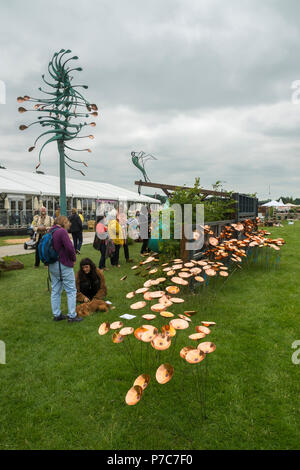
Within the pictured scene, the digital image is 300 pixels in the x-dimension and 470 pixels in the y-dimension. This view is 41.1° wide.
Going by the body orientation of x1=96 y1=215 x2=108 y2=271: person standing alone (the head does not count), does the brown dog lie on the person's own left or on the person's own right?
on the person's own right

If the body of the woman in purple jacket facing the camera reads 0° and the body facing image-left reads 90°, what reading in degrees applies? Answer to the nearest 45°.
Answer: approximately 270°

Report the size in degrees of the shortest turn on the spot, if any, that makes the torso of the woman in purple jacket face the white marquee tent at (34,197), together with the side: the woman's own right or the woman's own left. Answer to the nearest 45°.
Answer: approximately 90° to the woman's own left
